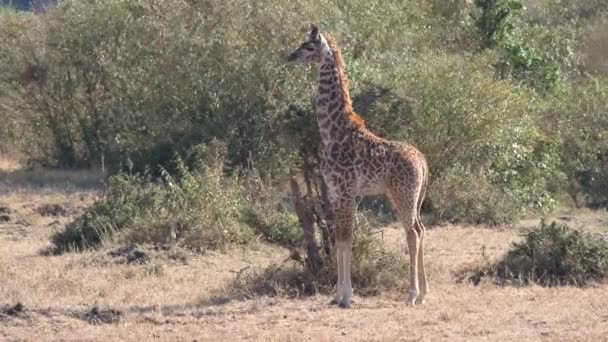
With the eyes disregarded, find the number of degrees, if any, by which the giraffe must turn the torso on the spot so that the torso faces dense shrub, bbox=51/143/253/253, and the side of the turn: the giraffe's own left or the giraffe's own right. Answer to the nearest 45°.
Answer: approximately 45° to the giraffe's own right

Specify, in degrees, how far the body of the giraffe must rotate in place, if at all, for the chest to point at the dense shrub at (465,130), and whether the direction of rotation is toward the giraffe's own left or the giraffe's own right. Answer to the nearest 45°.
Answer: approximately 90° to the giraffe's own right

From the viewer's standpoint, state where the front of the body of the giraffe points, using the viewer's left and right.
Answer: facing to the left of the viewer

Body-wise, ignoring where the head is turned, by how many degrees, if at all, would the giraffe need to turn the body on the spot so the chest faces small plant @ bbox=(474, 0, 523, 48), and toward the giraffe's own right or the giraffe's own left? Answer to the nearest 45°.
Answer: approximately 90° to the giraffe's own right

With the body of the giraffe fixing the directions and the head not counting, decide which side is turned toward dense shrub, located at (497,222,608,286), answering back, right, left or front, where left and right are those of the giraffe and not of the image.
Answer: back
